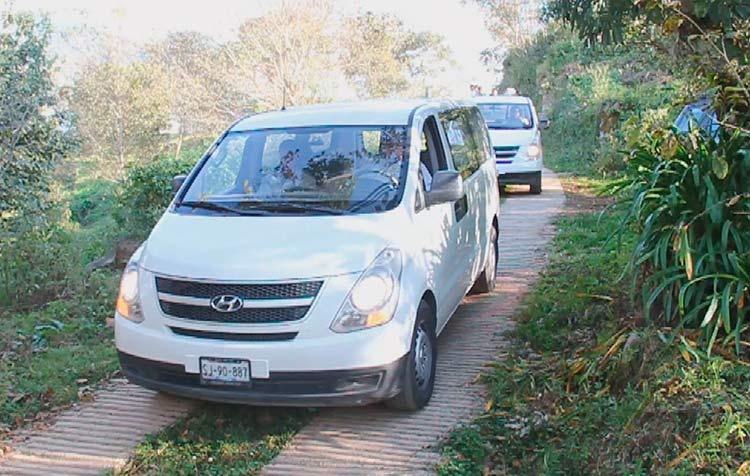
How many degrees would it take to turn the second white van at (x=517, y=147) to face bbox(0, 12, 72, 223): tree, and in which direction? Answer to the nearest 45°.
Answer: approximately 45° to its right

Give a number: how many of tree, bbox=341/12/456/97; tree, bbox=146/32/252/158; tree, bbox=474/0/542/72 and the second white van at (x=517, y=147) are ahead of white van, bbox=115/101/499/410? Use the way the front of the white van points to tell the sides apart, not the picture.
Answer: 0

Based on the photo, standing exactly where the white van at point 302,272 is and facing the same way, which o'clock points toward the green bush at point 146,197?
The green bush is roughly at 4 o'clock from the white van.

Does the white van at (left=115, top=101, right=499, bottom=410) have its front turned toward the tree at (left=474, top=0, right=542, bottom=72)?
no

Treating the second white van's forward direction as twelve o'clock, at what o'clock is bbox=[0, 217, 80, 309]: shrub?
The shrub is roughly at 1 o'clock from the second white van.

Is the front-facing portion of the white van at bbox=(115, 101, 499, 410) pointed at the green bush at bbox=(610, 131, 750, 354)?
no

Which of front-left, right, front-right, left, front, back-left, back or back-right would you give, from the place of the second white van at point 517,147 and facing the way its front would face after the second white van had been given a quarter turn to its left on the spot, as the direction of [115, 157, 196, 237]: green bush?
back-right

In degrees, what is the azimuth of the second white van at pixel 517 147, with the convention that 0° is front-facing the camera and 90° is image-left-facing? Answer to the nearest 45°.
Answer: approximately 0°

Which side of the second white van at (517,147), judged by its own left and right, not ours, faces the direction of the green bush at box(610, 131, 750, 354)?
front

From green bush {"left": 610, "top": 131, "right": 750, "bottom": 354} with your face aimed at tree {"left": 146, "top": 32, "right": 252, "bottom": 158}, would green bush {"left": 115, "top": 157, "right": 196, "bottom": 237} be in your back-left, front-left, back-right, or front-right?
front-left

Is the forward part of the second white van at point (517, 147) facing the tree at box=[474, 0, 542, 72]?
no

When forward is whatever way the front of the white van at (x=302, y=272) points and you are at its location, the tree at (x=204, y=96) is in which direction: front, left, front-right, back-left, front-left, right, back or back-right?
back-right

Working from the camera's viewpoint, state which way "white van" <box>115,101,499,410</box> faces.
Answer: facing the viewer and to the left of the viewer

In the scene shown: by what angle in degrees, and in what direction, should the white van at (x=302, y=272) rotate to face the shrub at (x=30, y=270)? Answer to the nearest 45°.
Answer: approximately 90° to its right

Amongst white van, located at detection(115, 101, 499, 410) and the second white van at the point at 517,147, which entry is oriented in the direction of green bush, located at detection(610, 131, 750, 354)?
the second white van

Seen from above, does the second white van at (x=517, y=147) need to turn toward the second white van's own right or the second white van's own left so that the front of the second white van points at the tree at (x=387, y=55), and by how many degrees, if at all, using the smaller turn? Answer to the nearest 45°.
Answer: approximately 180°

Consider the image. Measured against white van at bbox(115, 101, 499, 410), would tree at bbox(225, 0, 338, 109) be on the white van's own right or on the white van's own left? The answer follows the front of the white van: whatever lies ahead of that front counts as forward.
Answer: on the white van's own right
